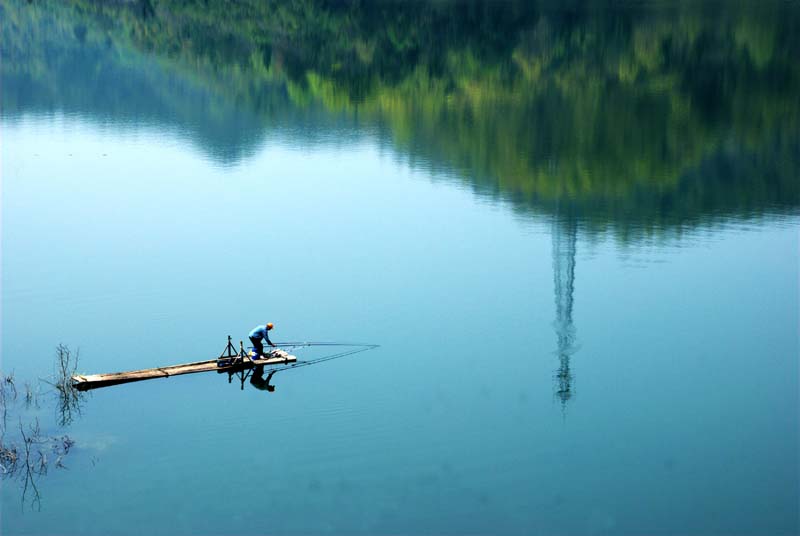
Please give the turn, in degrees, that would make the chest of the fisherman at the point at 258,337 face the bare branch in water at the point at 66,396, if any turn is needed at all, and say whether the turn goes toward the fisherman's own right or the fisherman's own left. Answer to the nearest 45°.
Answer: approximately 180°

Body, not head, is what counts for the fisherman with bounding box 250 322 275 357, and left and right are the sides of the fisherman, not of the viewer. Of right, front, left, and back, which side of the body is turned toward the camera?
right
